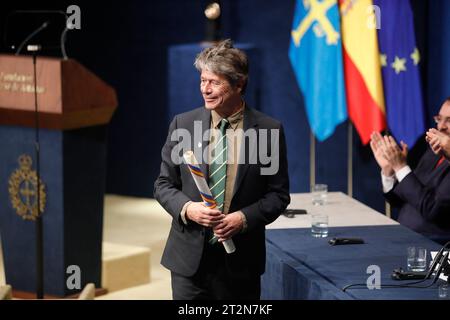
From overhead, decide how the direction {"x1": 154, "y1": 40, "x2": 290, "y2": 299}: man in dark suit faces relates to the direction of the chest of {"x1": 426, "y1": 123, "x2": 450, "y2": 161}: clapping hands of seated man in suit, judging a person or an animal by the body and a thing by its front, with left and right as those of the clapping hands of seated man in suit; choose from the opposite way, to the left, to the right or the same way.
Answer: to the left

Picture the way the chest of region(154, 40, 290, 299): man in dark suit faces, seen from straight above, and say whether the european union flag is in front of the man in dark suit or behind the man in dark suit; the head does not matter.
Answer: behind

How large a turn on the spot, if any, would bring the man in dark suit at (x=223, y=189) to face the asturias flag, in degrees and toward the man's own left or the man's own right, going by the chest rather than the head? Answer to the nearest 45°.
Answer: approximately 180°

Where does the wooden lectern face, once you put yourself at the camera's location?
facing the viewer and to the left of the viewer

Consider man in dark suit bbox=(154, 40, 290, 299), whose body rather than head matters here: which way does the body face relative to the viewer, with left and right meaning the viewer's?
facing the viewer

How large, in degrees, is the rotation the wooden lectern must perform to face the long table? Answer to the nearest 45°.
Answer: approximately 90° to its left

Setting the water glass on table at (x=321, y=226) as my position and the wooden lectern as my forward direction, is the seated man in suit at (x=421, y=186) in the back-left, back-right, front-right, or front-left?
back-right
